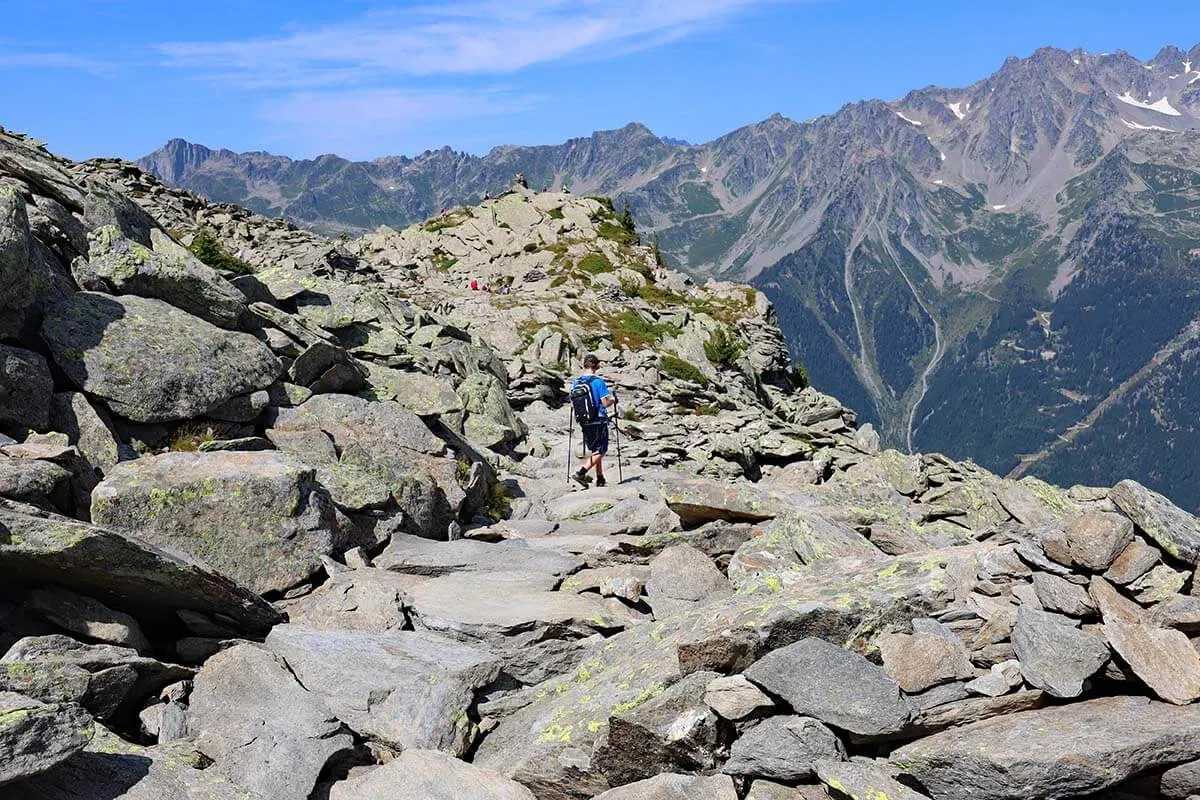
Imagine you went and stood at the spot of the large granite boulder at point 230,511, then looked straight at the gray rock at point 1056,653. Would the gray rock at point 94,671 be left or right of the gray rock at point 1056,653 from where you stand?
right

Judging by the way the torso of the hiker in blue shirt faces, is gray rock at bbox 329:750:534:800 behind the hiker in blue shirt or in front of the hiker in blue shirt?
behind

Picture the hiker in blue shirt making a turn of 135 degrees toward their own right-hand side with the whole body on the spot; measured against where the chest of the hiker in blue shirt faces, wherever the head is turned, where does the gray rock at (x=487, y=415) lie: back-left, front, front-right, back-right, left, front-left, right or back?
back-right

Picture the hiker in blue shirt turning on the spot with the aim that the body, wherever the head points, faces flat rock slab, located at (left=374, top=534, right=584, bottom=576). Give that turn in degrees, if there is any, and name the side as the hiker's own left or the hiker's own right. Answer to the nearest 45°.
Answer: approximately 135° to the hiker's own right

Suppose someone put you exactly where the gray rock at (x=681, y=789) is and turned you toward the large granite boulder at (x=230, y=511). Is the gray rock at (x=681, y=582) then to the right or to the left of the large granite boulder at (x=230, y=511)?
right

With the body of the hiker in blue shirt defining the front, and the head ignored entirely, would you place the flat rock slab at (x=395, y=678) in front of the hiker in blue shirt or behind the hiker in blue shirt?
behind

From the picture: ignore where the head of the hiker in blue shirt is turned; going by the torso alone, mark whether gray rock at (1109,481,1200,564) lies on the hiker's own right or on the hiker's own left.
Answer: on the hiker's own right

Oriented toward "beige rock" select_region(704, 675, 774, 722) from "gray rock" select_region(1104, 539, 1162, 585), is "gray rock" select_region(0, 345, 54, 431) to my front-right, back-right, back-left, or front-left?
front-right

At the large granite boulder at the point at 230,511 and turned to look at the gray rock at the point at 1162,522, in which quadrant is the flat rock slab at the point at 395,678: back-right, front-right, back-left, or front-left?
front-right

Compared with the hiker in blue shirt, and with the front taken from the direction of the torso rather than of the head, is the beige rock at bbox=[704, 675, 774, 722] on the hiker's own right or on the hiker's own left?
on the hiker's own right

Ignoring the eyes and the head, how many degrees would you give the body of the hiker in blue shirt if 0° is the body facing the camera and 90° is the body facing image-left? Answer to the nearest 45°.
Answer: approximately 225°

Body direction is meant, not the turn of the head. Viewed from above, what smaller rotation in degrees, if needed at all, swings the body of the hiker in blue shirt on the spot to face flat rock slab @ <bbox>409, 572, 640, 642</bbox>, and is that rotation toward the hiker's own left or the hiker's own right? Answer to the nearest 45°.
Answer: approximately 135° to the hiker's own right

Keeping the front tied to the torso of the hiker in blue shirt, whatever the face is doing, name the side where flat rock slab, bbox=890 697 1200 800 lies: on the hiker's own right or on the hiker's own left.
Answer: on the hiker's own right
